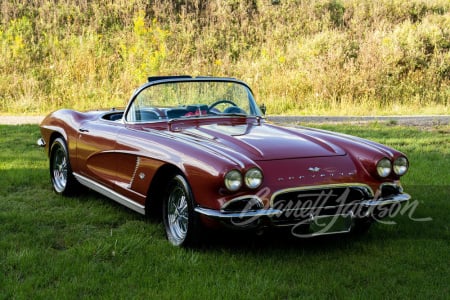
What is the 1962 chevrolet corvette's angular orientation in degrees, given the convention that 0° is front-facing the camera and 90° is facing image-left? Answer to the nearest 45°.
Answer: approximately 315°
